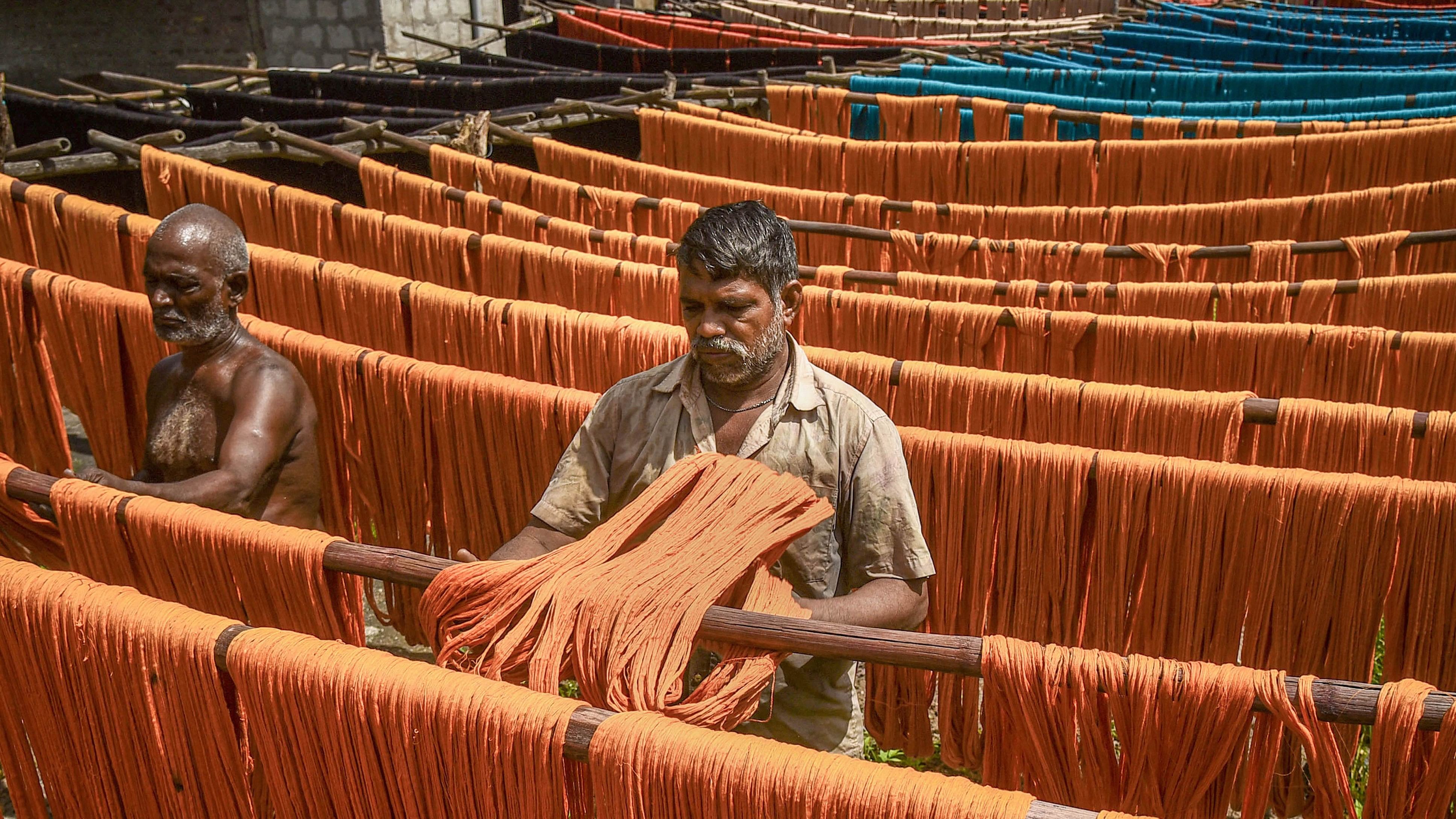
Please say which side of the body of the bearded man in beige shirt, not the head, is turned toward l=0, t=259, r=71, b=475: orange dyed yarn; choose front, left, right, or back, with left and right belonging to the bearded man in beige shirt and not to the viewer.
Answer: right

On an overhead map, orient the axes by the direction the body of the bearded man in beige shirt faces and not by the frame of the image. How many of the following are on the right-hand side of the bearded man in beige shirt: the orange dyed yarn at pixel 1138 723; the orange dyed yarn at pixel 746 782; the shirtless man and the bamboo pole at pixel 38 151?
2

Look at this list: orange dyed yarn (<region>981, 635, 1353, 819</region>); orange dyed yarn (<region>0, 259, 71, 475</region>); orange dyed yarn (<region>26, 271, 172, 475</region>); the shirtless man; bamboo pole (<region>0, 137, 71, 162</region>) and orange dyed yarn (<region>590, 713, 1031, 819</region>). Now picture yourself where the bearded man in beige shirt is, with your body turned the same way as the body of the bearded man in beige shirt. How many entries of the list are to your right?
4

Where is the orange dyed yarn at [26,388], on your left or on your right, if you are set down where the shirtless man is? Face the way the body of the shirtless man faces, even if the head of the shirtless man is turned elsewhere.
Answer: on your right

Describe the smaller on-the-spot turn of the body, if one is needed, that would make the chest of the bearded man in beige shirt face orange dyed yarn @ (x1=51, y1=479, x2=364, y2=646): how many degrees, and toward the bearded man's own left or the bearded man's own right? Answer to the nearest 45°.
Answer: approximately 45° to the bearded man's own right

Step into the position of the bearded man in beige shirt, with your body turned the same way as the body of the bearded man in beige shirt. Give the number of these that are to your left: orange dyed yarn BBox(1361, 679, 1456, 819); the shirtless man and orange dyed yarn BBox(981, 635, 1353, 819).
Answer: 2

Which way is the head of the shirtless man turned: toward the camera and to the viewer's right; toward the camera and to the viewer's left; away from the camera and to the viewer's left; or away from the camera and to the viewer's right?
toward the camera and to the viewer's left

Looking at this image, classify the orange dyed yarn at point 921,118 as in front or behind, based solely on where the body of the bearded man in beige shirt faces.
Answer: behind

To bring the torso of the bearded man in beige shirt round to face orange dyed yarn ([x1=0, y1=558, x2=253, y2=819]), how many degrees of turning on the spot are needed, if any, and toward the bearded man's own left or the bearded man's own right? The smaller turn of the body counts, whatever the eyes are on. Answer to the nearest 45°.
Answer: approximately 45° to the bearded man's own right

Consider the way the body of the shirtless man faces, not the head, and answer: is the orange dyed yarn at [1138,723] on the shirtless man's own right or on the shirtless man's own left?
on the shirtless man's own left
